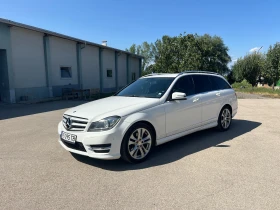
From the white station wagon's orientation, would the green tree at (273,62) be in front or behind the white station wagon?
behind

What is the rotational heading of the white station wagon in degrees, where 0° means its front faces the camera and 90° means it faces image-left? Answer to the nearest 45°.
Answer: approximately 45°

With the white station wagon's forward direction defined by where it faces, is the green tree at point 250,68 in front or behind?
behind

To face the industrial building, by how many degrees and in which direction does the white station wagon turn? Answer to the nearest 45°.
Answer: approximately 90° to its right

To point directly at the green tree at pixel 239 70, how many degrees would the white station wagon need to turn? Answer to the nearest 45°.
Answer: approximately 180°
